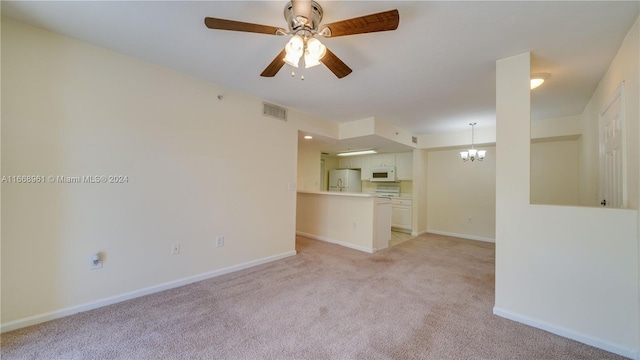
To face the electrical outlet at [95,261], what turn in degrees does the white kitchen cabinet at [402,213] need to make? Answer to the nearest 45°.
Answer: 0° — it already faces it

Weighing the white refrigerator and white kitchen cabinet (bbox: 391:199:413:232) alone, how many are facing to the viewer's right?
0

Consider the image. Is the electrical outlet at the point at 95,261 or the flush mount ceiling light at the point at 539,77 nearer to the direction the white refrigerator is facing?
the electrical outlet

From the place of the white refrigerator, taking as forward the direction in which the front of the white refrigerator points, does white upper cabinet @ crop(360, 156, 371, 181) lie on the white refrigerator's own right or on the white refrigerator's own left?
on the white refrigerator's own left

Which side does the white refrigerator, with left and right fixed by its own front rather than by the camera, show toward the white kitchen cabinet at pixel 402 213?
left

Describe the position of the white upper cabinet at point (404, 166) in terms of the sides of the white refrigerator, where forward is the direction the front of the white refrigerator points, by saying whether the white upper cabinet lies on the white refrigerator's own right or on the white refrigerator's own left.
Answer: on the white refrigerator's own left

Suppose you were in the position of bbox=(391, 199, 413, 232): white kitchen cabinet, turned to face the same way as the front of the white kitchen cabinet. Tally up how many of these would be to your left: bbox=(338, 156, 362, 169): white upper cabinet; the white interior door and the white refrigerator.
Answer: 1

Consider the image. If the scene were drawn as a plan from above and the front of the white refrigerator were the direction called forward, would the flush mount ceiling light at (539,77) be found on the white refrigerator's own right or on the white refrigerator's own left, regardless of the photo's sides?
on the white refrigerator's own left

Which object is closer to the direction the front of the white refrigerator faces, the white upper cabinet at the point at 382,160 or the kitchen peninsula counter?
the kitchen peninsula counter
